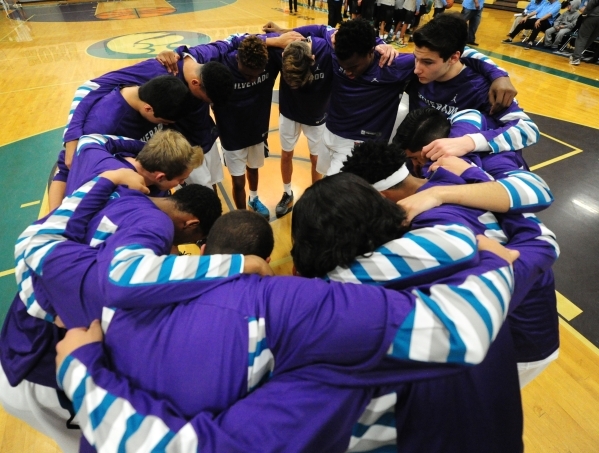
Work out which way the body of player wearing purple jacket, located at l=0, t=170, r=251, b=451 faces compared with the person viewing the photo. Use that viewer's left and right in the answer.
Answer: facing to the right of the viewer

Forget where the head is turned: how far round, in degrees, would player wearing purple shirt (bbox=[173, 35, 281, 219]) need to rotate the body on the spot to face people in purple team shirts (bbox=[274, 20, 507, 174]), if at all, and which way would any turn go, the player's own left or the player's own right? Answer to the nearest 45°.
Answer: approximately 45° to the player's own left

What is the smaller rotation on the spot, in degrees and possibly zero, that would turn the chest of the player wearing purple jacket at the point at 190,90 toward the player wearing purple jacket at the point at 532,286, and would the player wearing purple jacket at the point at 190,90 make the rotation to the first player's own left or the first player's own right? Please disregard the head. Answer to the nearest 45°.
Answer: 0° — they already face them

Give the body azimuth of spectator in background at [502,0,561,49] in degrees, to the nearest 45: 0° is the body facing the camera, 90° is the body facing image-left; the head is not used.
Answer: approximately 45°

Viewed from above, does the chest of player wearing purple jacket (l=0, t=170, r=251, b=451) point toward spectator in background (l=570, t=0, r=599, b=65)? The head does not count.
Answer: yes

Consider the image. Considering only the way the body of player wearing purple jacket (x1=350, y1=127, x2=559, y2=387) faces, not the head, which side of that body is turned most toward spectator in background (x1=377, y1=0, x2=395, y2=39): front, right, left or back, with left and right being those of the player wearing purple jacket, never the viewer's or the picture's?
right

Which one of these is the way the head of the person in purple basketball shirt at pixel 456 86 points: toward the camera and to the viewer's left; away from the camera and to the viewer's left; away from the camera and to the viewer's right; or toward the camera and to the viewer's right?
toward the camera and to the viewer's left

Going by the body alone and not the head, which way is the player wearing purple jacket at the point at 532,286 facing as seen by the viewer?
to the viewer's left

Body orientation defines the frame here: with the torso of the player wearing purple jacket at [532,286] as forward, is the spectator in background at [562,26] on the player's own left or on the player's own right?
on the player's own right

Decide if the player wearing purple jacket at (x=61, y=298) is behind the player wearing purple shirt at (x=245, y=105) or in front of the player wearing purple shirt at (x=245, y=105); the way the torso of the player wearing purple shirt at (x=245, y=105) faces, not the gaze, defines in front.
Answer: in front
